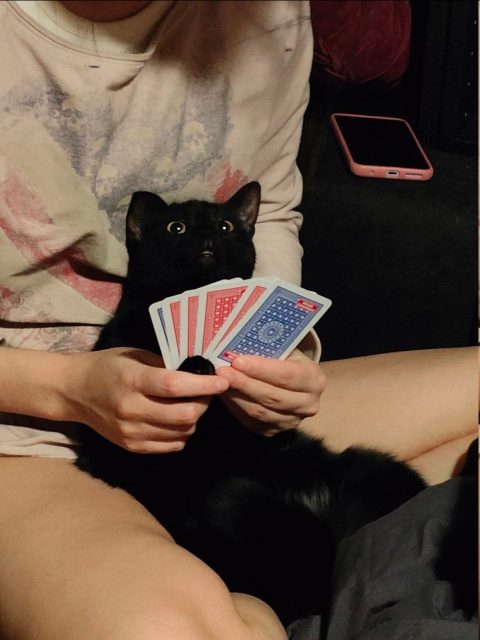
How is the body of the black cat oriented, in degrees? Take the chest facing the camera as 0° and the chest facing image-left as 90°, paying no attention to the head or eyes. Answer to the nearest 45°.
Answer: approximately 0°
